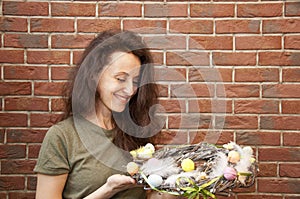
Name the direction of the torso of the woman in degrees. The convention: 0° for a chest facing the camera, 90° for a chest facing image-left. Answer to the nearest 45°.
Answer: approximately 315°

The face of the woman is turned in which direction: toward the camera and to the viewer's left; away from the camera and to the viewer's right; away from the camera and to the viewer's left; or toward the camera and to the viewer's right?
toward the camera and to the viewer's right
